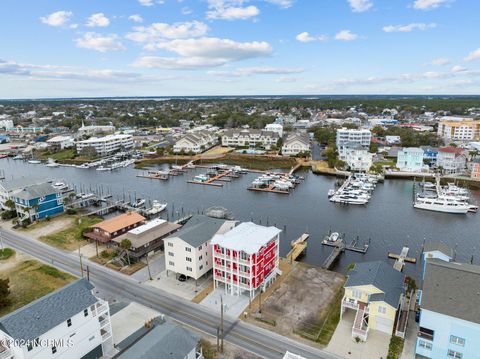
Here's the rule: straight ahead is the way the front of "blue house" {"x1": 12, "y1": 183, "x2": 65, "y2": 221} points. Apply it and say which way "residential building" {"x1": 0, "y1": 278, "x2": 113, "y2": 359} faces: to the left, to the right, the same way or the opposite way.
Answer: the opposite way

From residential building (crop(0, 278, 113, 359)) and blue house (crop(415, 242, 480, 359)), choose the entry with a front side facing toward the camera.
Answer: the blue house

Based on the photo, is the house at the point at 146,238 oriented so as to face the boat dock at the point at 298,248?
no

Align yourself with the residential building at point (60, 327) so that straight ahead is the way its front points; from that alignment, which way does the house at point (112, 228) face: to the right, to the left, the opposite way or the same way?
the opposite way

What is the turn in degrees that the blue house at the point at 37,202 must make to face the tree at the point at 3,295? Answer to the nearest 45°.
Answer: approximately 45° to its left

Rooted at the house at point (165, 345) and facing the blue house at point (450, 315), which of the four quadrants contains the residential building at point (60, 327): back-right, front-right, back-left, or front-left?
back-left

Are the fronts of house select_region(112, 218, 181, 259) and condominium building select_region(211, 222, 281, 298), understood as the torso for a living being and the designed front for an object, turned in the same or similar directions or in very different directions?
same or similar directions

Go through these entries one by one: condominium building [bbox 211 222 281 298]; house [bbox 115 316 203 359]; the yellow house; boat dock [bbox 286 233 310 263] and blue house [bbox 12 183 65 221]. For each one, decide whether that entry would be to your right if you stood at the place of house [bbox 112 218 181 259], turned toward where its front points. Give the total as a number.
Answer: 1

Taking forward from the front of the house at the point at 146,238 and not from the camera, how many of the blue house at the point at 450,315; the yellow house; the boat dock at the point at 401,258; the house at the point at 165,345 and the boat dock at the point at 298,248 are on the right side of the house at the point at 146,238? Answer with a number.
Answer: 0

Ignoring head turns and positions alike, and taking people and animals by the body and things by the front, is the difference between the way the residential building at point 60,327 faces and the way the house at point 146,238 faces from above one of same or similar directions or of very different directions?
very different directions

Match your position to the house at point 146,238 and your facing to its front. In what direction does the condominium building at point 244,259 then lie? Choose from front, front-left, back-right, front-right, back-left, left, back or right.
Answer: left

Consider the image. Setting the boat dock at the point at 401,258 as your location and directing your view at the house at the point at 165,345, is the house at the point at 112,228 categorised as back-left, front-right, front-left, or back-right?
front-right

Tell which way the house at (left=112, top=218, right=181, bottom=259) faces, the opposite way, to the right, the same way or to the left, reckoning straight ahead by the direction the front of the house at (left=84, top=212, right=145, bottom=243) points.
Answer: the same way

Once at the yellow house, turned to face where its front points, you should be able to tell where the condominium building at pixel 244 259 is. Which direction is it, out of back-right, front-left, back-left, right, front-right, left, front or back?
right

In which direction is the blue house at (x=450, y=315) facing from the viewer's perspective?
toward the camera

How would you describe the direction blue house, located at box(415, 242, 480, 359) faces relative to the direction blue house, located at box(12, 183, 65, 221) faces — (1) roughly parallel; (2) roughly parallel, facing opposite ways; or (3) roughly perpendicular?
roughly parallel

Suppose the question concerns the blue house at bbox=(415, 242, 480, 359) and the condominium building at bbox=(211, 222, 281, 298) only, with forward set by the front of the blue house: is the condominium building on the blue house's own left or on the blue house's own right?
on the blue house's own right

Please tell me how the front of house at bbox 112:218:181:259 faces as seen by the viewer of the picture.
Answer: facing the viewer and to the left of the viewer

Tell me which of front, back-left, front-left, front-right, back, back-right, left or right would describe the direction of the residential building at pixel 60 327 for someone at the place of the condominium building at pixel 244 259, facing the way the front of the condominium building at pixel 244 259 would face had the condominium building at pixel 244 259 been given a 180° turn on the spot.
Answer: back
